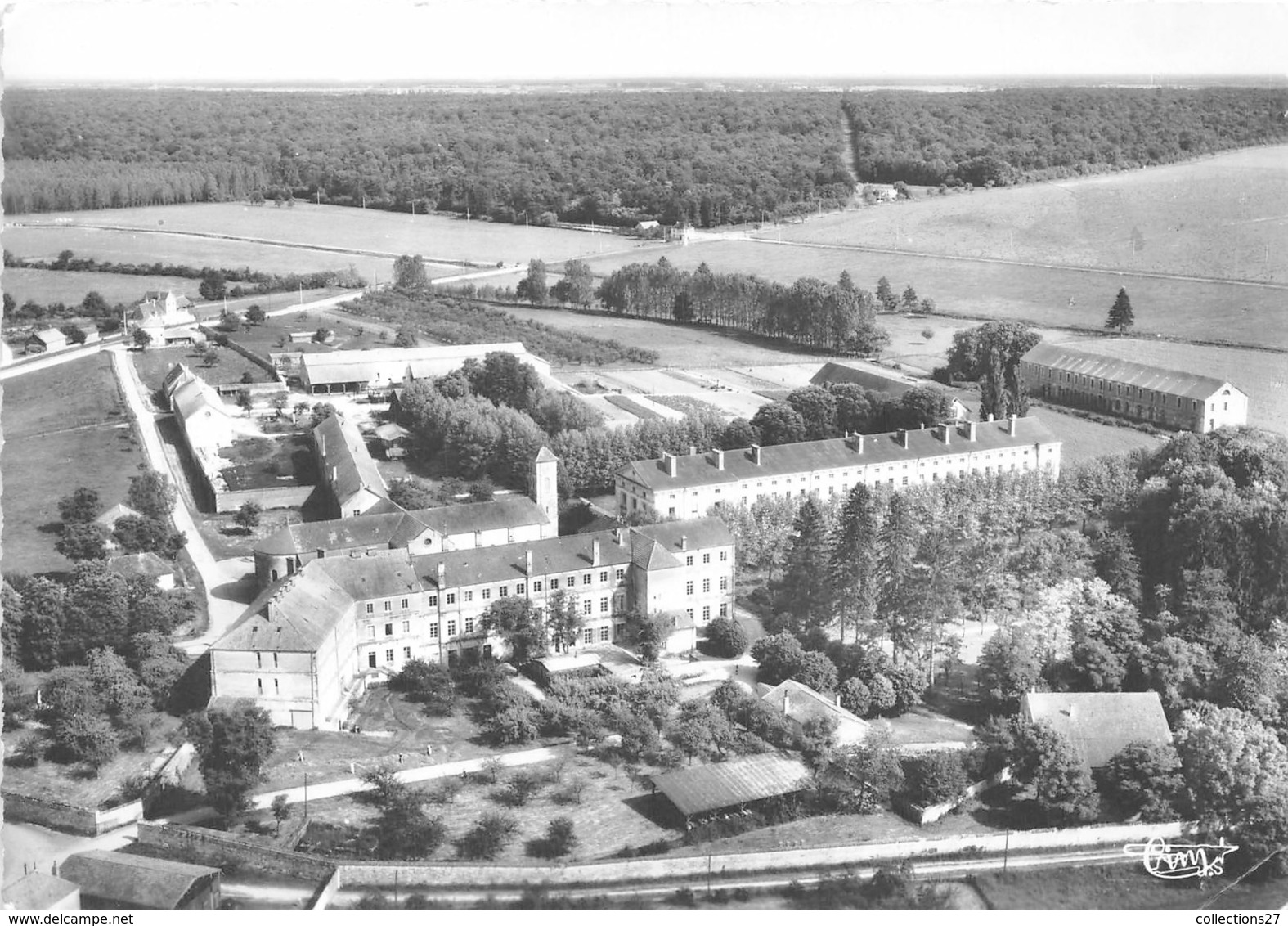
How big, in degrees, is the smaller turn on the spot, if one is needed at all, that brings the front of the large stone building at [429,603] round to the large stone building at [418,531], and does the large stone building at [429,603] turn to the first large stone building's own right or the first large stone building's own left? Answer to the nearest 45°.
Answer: approximately 180°

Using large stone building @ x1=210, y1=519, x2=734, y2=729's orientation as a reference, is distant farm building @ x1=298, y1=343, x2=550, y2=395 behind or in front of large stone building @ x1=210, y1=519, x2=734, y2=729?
behind

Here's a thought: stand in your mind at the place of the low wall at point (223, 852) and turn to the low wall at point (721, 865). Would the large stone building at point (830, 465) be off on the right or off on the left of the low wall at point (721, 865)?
left

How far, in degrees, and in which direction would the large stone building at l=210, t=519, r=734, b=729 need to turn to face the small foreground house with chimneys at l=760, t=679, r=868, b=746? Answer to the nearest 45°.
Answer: approximately 45° to its left

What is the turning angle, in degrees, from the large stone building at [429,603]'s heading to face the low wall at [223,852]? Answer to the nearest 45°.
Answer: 0° — it already faces it

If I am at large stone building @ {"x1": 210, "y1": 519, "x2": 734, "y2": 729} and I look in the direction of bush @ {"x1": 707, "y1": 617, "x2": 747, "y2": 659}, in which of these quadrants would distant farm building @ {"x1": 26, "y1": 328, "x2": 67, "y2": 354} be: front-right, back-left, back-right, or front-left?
back-left

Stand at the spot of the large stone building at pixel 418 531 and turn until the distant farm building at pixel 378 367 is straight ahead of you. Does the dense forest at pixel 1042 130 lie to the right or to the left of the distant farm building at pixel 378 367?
right

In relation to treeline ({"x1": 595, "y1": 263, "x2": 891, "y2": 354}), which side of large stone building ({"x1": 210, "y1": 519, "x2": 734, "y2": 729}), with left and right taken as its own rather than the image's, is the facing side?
back

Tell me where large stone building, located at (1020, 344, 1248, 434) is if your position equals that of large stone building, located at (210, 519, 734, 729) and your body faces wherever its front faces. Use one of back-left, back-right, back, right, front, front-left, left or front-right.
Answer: back-left

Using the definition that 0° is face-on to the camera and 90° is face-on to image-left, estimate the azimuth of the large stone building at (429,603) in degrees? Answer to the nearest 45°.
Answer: approximately 0°

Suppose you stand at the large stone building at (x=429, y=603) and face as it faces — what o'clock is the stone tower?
The stone tower is roughly at 7 o'clock from the large stone building.

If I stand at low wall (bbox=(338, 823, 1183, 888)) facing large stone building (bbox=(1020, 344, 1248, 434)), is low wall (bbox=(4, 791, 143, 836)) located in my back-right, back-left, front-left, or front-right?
back-left

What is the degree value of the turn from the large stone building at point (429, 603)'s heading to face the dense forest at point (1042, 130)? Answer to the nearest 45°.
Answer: approximately 135° to its left

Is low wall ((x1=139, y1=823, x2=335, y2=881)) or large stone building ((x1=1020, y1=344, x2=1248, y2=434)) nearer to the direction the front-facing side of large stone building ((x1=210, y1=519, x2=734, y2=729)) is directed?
the low wall
